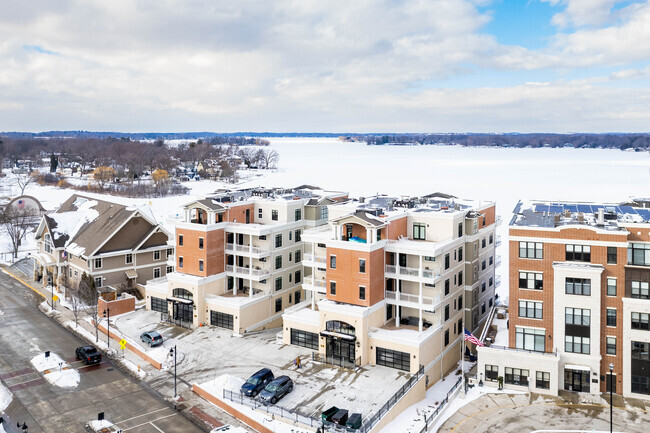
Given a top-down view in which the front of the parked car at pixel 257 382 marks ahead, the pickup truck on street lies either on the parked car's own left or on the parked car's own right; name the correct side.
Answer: on the parked car's own right

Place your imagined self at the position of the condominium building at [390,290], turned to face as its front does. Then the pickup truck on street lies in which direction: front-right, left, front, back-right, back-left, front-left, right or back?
front-right

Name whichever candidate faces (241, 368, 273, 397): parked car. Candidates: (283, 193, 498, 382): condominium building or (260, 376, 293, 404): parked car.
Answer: the condominium building

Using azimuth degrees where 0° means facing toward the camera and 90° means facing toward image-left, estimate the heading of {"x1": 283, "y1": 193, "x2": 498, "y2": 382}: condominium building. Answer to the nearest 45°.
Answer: approximately 45°

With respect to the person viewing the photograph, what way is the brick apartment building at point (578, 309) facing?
facing the viewer

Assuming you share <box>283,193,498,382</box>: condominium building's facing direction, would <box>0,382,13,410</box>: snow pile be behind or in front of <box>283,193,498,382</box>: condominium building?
in front
